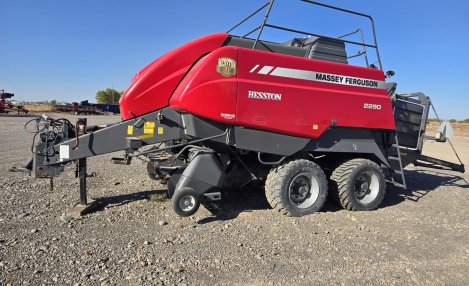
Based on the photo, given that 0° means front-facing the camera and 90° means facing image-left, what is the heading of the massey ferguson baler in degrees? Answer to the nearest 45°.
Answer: approximately 45°
